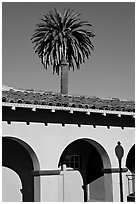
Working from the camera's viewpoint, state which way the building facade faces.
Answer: facing the viewer and to the right of the viewer
